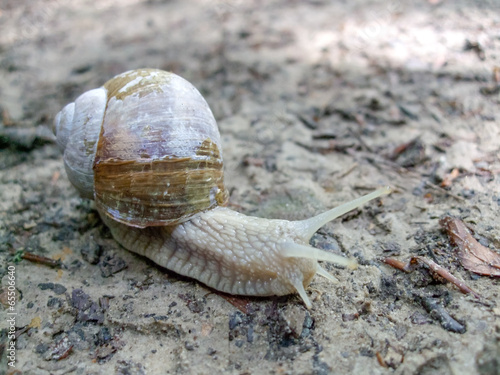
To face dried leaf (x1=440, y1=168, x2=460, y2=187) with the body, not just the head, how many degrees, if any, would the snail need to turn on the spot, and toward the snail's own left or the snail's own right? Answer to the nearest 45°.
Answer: approximately 45° to the snail's own left

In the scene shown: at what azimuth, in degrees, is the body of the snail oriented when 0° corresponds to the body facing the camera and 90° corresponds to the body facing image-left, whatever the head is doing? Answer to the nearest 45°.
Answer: approximately 315°

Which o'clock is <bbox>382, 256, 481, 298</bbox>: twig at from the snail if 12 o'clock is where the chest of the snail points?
The twig is roughly at 11 o'clock from the snail.
